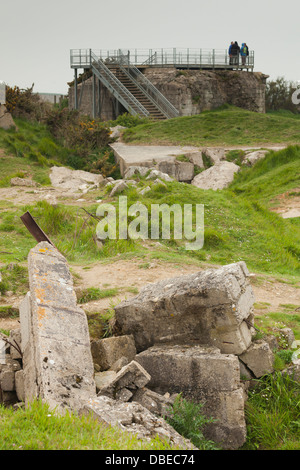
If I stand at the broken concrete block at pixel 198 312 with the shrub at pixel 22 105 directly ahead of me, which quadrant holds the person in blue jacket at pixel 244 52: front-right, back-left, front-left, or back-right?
front-right

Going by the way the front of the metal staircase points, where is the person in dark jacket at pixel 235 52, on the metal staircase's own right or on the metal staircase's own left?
on the metal staircase's own left

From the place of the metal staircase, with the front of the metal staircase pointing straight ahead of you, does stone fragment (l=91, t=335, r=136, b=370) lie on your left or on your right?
on your right

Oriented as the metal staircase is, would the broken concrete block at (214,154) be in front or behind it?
in front

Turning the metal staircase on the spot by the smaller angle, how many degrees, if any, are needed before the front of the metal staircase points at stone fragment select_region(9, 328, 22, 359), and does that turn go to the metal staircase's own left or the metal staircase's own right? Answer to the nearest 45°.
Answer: approximately 45° to the metal staircase's own right

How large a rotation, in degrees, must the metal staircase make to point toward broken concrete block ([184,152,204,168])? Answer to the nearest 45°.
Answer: approximately 45° to its right

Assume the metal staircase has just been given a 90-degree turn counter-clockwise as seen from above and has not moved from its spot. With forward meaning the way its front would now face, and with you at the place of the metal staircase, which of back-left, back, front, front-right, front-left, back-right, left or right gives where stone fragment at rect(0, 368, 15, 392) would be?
back-right

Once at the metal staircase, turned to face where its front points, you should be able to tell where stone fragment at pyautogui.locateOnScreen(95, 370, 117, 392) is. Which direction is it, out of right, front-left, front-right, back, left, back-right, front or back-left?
front-right

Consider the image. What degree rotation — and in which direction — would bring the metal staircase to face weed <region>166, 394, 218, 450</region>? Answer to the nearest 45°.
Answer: approximately 45° to its right

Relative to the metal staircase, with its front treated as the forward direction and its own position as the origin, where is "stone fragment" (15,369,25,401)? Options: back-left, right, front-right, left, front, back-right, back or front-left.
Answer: front-right

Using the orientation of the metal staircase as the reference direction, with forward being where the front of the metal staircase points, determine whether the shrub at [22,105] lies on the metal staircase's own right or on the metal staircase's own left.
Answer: on the metal staircase's own right

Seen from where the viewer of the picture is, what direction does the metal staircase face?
facing the viewer and to the right of the viewer

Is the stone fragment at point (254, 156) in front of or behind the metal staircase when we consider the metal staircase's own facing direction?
in front
